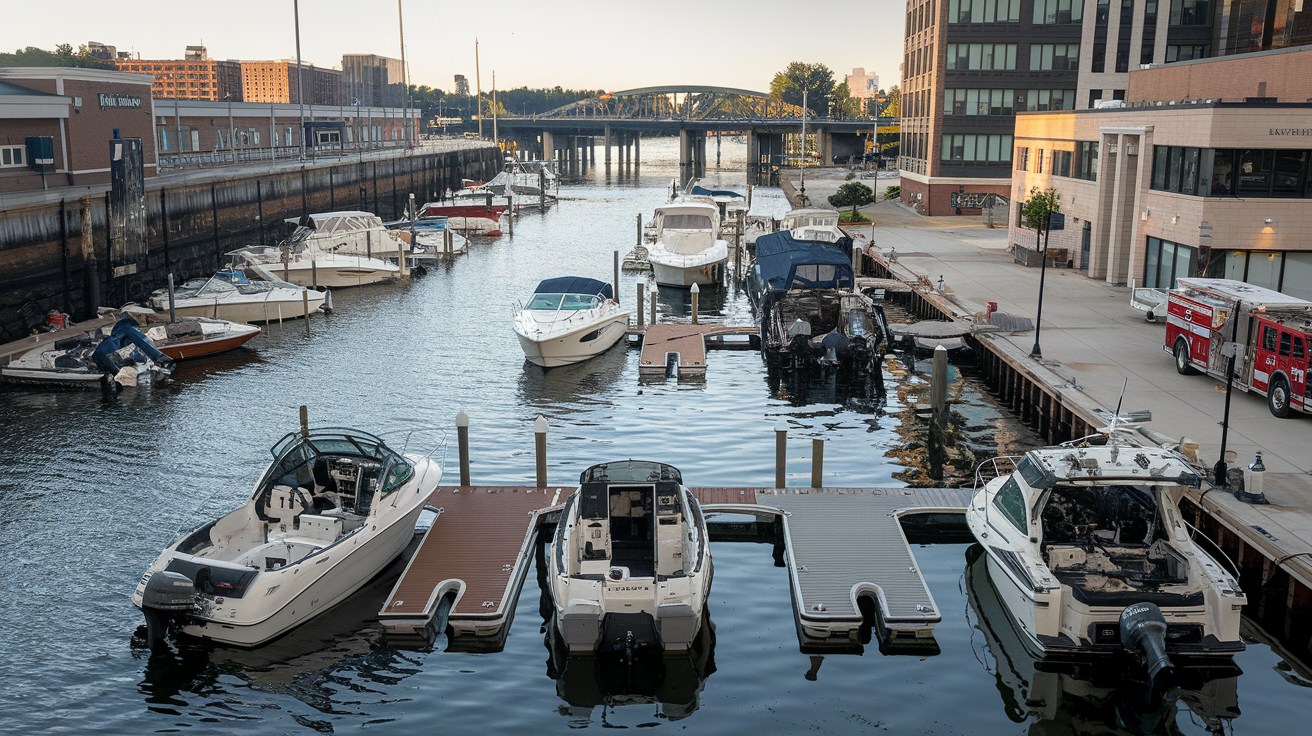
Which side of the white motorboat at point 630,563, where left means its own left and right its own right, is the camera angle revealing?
back

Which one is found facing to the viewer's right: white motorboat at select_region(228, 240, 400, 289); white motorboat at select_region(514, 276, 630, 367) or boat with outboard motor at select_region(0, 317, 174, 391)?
white motorboat at select_region(228, 240, 400, 289)

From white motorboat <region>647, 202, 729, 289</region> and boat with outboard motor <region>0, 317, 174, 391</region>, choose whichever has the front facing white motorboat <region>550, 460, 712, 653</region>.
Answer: white motorboat <region>647, 202, 729, 289</region>

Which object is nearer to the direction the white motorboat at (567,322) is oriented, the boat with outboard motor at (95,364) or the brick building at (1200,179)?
the boat with outboard motor

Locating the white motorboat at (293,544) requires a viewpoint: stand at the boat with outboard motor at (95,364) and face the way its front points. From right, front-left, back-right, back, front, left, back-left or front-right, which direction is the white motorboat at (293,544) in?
left

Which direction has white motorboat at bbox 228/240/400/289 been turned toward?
to the viewer's right

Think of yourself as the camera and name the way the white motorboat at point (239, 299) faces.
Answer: facing to the right of the viewer

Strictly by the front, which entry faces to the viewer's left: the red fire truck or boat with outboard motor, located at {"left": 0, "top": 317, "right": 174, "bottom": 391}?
the boat with outboard motor

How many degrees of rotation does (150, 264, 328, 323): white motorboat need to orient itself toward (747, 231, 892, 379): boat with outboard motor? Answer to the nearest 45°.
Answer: approximately 45° to its right

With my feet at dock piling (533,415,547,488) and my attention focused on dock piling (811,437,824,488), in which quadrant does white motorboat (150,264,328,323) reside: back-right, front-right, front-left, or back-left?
back-left

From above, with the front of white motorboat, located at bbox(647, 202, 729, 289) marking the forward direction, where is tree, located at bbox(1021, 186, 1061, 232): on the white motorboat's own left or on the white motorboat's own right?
on the white motorboat's own left

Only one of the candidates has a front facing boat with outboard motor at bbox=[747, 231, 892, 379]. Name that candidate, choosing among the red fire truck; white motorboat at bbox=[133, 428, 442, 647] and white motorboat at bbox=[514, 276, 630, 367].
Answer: white motorboat at bbox=[133, 428, 442, 647]

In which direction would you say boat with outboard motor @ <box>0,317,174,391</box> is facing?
to the viewer's left

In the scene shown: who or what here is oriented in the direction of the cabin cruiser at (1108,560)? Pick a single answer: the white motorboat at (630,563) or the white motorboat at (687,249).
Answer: the white motorboat at (687,249)

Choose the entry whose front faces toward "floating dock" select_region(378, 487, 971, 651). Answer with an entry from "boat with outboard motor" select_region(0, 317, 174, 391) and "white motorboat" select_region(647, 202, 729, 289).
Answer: the white motorboat

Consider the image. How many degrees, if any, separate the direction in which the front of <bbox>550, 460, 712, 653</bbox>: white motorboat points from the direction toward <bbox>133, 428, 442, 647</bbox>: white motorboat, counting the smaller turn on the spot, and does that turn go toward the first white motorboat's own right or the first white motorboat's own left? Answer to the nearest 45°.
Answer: approximately 90° to the first white motorboat's own left
